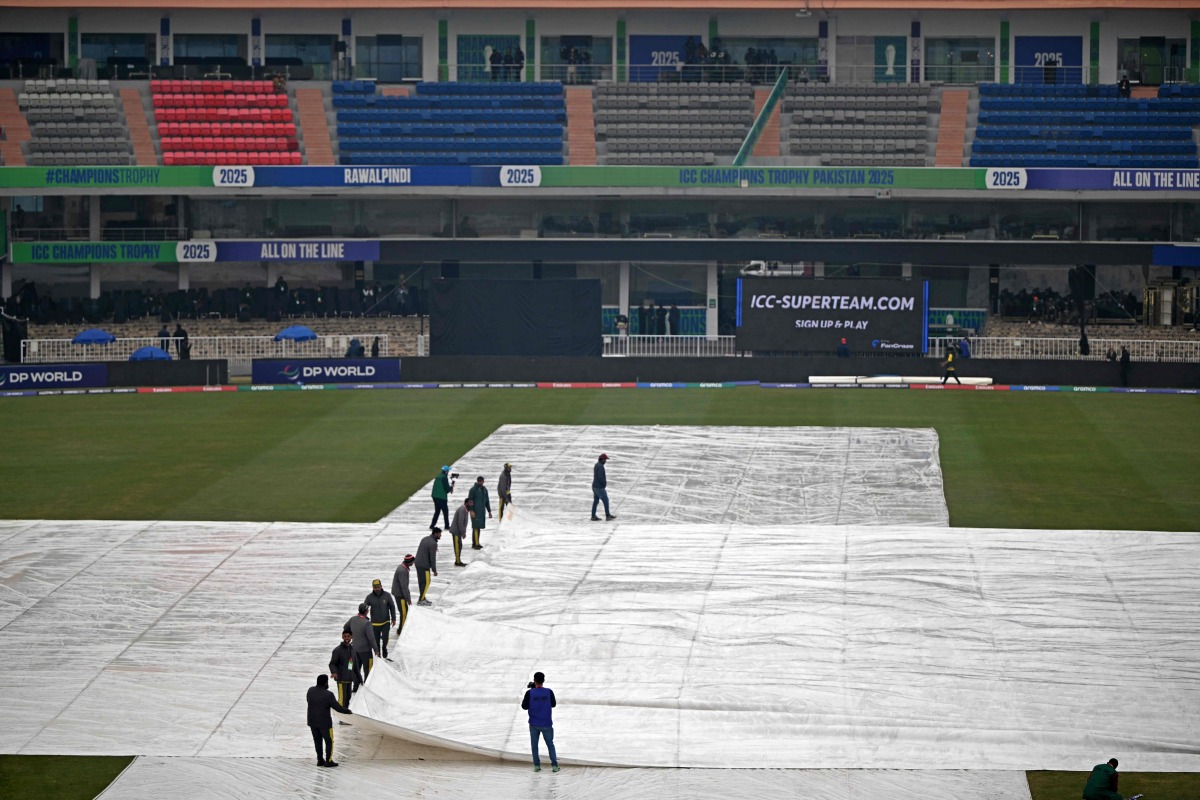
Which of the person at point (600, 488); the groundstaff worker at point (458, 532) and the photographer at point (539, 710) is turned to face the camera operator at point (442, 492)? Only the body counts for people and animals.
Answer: the photographer at point (539, 710)

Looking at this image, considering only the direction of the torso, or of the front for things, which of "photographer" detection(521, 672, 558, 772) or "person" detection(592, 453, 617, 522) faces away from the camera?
the photographer

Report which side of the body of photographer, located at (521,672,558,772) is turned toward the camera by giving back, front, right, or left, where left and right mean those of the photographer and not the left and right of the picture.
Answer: back

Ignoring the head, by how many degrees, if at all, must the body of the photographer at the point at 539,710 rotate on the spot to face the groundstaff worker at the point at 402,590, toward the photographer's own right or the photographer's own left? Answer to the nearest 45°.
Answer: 0° — they already face them

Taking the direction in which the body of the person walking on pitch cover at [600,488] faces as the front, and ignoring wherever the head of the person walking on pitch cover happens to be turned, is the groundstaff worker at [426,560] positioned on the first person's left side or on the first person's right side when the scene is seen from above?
on the first person's right side

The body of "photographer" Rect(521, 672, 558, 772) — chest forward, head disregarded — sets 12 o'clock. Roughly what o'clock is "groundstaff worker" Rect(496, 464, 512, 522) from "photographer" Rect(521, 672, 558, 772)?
"groundstaff worker" Rect(496, 464, 512, 522) is roughly at 12 o'clock from "photographer" Rect(521, 672, 558, 772).
